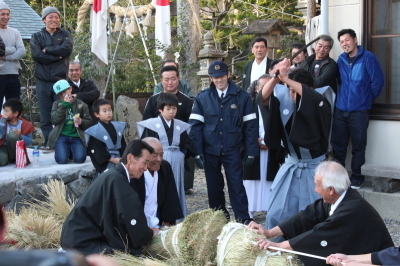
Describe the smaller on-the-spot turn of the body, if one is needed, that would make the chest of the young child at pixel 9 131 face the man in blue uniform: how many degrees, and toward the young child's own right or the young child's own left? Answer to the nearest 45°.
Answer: approximately 90° to the young child's own left

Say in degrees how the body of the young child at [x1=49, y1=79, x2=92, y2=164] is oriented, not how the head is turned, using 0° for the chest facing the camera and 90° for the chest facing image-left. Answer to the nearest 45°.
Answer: approximately 0°

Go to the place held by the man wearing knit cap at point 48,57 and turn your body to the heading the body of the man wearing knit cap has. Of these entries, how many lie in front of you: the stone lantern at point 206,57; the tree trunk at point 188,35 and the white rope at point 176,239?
1

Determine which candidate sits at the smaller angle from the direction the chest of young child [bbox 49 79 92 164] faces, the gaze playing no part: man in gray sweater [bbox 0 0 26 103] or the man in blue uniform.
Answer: the man in blue uniform

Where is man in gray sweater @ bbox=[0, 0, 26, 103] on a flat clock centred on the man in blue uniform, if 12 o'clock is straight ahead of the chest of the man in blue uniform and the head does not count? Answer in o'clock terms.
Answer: The man in gray sweater is roughly at 4 o'clock from the man in blue uniform.

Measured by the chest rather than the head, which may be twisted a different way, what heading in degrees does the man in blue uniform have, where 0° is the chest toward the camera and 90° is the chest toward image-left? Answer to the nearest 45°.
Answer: approximately 0°

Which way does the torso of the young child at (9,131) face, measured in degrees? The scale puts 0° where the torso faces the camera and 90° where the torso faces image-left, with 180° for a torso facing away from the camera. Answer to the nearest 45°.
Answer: approximately 45°

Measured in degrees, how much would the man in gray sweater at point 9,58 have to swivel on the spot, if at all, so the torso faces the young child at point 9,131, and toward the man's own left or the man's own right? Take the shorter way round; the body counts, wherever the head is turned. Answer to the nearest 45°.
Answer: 0° — they already face them

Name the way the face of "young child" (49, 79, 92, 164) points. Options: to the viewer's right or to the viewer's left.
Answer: to the viewer's right

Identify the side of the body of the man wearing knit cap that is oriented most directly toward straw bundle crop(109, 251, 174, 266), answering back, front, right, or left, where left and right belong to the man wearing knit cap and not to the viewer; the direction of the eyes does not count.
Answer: front

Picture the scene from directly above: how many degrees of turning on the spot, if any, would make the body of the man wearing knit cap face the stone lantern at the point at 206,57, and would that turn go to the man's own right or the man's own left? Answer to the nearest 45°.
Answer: approximately 135° to the man's own left

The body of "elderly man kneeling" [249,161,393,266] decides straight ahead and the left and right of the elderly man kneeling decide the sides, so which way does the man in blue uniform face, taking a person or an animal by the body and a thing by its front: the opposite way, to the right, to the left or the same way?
to the left

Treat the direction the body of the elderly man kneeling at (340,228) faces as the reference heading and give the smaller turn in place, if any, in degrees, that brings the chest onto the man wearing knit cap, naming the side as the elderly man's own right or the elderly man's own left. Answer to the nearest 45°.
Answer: approximately 45° to the elderly man's own right

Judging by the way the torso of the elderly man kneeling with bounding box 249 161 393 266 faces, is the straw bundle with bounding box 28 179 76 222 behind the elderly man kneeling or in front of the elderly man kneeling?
in front
